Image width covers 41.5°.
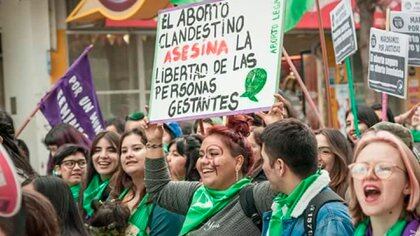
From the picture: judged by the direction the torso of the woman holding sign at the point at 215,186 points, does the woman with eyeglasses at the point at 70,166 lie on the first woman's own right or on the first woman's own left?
on the first woman's own right

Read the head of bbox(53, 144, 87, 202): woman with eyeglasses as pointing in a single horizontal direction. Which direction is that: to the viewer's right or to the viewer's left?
to the viewer's right

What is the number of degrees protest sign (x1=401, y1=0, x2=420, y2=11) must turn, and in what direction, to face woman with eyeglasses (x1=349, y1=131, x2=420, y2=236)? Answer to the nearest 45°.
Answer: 0° — it already faces them

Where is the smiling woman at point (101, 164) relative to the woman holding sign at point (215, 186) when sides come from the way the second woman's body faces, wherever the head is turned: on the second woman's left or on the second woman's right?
on the second woman's right

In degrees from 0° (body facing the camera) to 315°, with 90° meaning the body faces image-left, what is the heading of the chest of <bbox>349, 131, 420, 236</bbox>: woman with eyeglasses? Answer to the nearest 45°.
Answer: approximately 45°

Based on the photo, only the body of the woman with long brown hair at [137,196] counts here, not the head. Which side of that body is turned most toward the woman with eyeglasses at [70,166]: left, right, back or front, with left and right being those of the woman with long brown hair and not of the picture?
right
